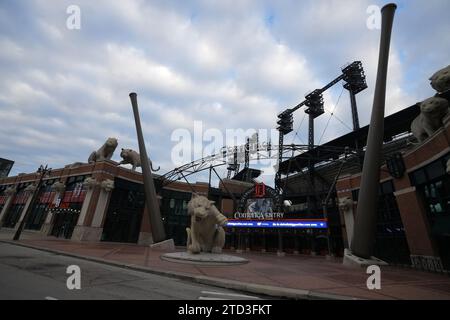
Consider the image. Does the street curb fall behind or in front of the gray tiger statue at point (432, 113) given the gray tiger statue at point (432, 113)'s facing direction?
in front

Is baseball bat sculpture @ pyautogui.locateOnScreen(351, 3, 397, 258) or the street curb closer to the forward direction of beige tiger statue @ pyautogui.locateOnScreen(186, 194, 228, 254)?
the street curb

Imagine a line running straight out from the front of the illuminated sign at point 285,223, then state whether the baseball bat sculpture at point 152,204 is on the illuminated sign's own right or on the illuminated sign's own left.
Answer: on the illuminated sign's own right

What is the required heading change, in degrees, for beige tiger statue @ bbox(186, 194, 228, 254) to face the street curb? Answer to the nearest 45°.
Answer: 0° — it already faces it

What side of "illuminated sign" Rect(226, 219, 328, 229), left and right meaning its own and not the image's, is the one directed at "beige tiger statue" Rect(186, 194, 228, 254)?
front

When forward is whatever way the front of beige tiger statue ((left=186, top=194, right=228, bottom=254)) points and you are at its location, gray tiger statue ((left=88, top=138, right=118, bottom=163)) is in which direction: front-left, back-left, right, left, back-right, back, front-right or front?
back-right

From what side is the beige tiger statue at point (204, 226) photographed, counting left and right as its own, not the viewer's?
front

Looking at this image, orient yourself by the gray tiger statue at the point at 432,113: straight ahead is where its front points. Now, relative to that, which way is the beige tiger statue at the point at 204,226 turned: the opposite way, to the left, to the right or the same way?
to the left

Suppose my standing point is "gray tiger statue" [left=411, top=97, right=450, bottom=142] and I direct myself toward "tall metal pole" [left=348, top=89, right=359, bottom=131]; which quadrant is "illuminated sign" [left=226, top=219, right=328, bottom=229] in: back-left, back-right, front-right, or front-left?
front-left

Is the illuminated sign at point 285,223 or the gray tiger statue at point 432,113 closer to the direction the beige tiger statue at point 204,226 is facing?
the gray tiger statue

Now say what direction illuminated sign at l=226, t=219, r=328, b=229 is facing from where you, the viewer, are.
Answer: facing the viewer

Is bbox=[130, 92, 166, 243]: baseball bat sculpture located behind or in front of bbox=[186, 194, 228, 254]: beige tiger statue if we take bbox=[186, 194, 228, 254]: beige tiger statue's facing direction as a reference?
behind

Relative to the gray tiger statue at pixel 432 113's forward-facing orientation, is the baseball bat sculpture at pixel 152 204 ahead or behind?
ahead
